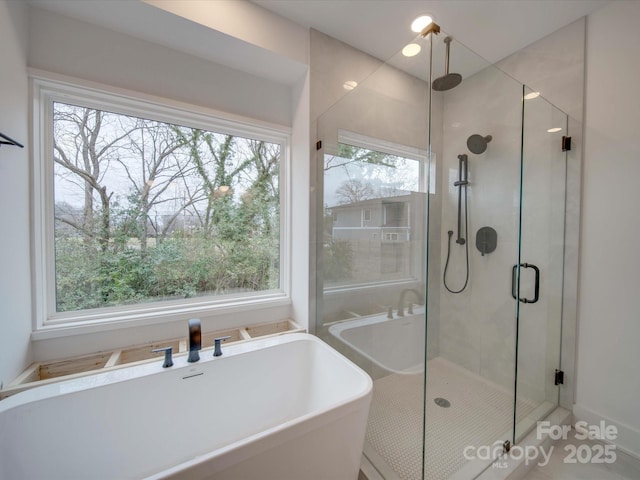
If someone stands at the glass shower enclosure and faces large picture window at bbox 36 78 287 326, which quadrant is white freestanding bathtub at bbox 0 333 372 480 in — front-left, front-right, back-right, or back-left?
front-left

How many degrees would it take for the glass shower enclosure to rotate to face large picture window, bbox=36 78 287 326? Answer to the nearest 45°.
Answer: approximately 90° to its right

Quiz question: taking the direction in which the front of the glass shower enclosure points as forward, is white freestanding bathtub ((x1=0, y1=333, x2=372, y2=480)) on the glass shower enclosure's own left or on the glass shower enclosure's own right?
on the glass shower enclosure's own right
